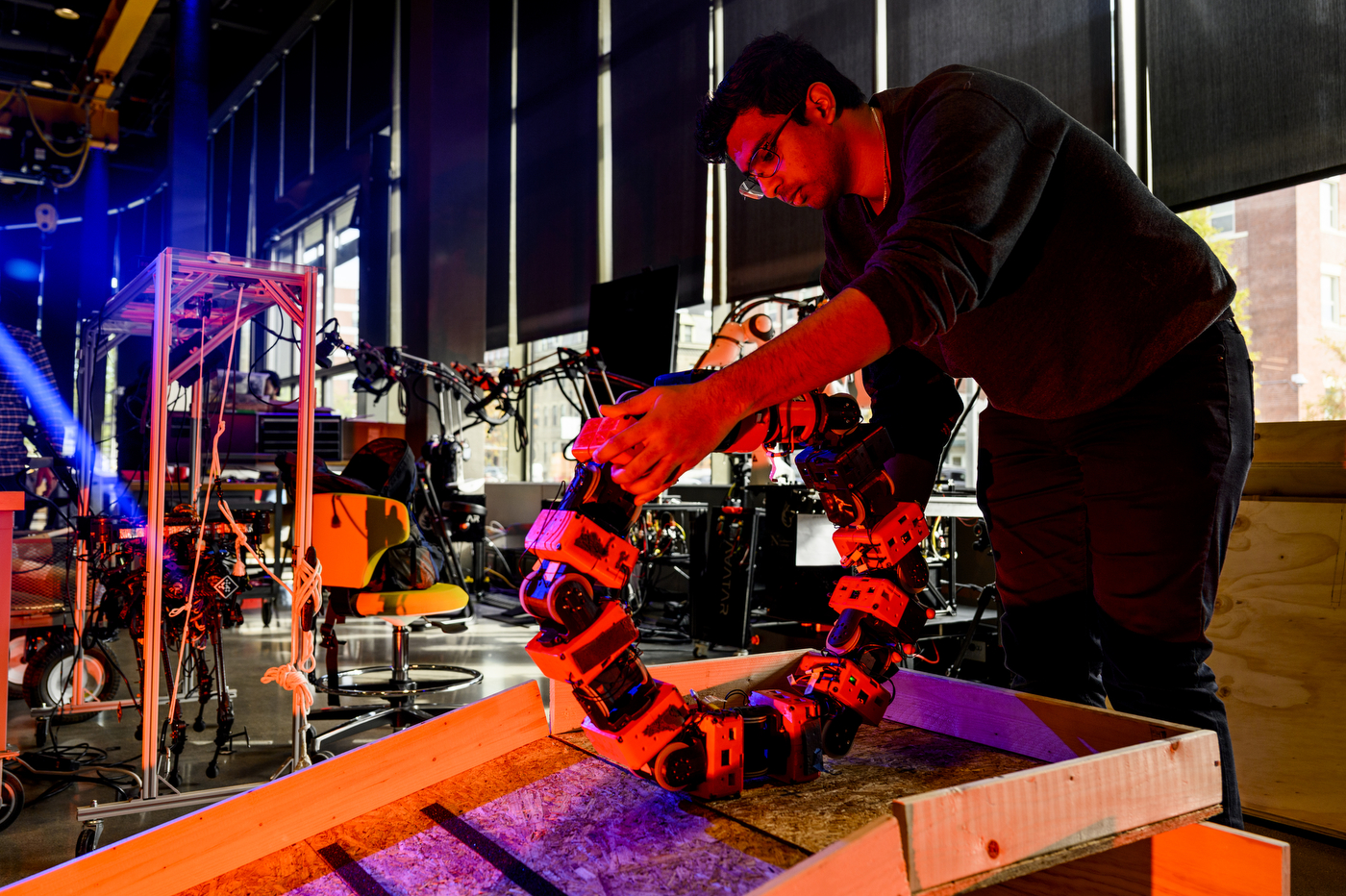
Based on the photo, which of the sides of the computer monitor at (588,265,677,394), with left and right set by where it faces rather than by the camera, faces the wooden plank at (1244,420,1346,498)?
left

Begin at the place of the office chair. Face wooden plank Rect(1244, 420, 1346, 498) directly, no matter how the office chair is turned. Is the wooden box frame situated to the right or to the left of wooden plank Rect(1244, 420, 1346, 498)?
right

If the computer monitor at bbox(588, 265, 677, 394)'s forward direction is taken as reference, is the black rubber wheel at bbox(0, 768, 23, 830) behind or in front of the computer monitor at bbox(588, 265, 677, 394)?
in front

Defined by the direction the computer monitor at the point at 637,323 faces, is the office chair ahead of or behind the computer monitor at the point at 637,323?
ahead

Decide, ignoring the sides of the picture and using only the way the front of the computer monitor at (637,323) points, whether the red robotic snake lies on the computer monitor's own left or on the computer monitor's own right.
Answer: on the computer monitor's own left

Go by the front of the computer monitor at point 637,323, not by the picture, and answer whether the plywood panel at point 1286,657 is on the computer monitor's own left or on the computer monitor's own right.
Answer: on the computer monitor's own left

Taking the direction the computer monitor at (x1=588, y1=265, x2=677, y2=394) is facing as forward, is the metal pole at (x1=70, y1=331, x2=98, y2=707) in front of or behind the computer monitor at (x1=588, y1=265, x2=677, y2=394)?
in front

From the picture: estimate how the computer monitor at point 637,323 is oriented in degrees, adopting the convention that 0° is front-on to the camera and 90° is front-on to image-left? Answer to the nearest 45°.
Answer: approximately 45°

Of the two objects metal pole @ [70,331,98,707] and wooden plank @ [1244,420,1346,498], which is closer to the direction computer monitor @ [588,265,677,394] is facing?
the metal pole
